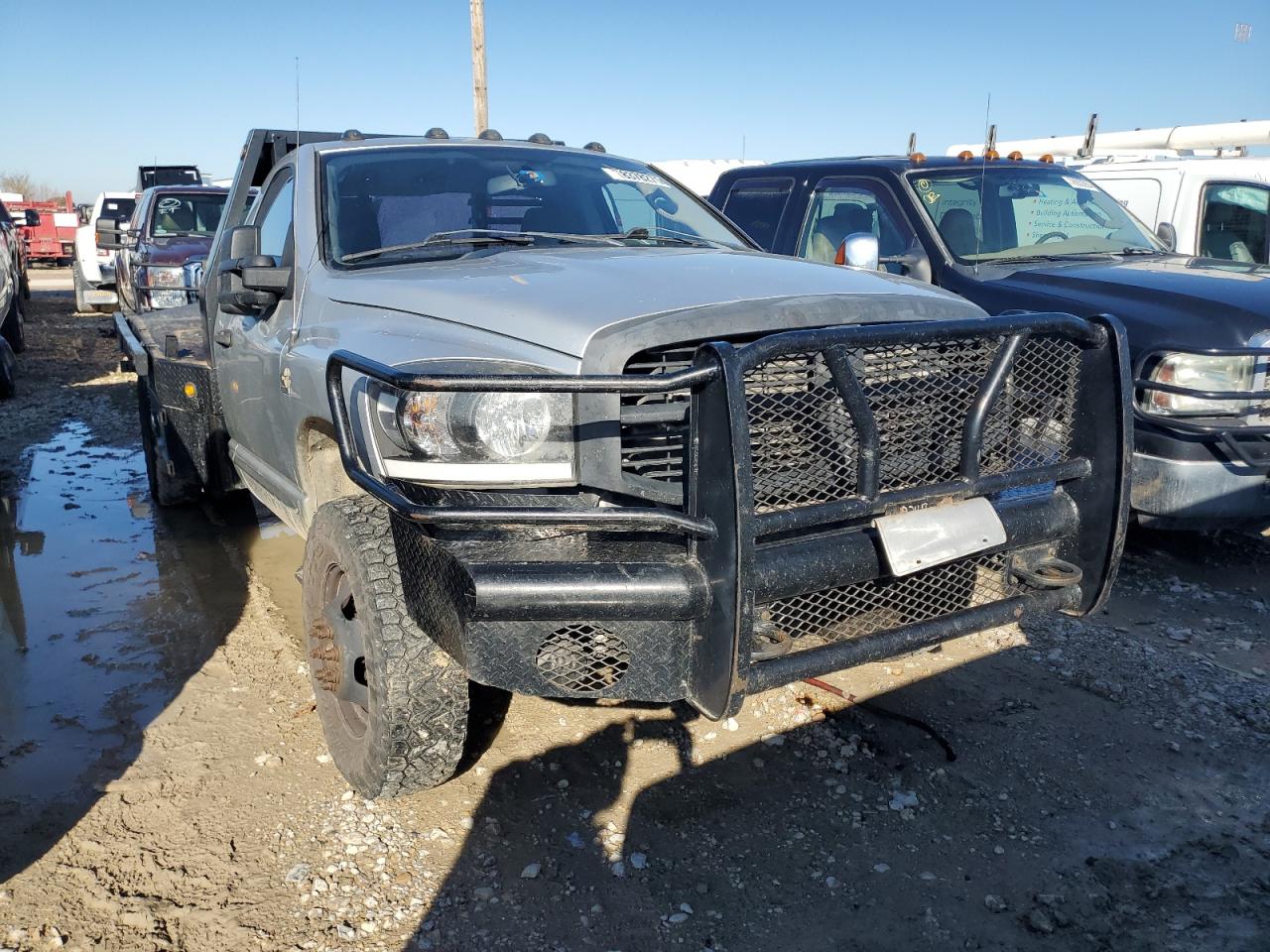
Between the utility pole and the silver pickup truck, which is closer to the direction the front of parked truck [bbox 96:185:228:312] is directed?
the silver pickup truck

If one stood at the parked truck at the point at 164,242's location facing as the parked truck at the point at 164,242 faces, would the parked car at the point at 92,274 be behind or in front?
behind

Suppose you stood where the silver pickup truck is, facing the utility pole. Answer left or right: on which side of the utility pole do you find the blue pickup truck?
right

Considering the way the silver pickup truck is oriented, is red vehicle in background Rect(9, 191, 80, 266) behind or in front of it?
behind

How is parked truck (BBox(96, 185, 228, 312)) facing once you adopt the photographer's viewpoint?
facing the viewer

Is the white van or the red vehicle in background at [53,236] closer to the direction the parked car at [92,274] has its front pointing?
the white van

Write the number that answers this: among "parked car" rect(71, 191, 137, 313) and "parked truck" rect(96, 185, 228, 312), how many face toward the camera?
2

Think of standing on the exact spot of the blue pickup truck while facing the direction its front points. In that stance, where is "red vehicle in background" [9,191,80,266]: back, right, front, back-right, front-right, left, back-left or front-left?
back

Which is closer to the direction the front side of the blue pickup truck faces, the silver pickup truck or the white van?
the silver pickup truck
